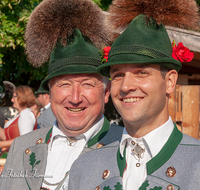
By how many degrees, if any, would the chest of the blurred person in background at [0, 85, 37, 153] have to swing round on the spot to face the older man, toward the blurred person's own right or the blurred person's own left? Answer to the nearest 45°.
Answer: approximately 90° to the blurred person's own left

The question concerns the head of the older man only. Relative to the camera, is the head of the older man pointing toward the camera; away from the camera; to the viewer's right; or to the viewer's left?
toward the camera
